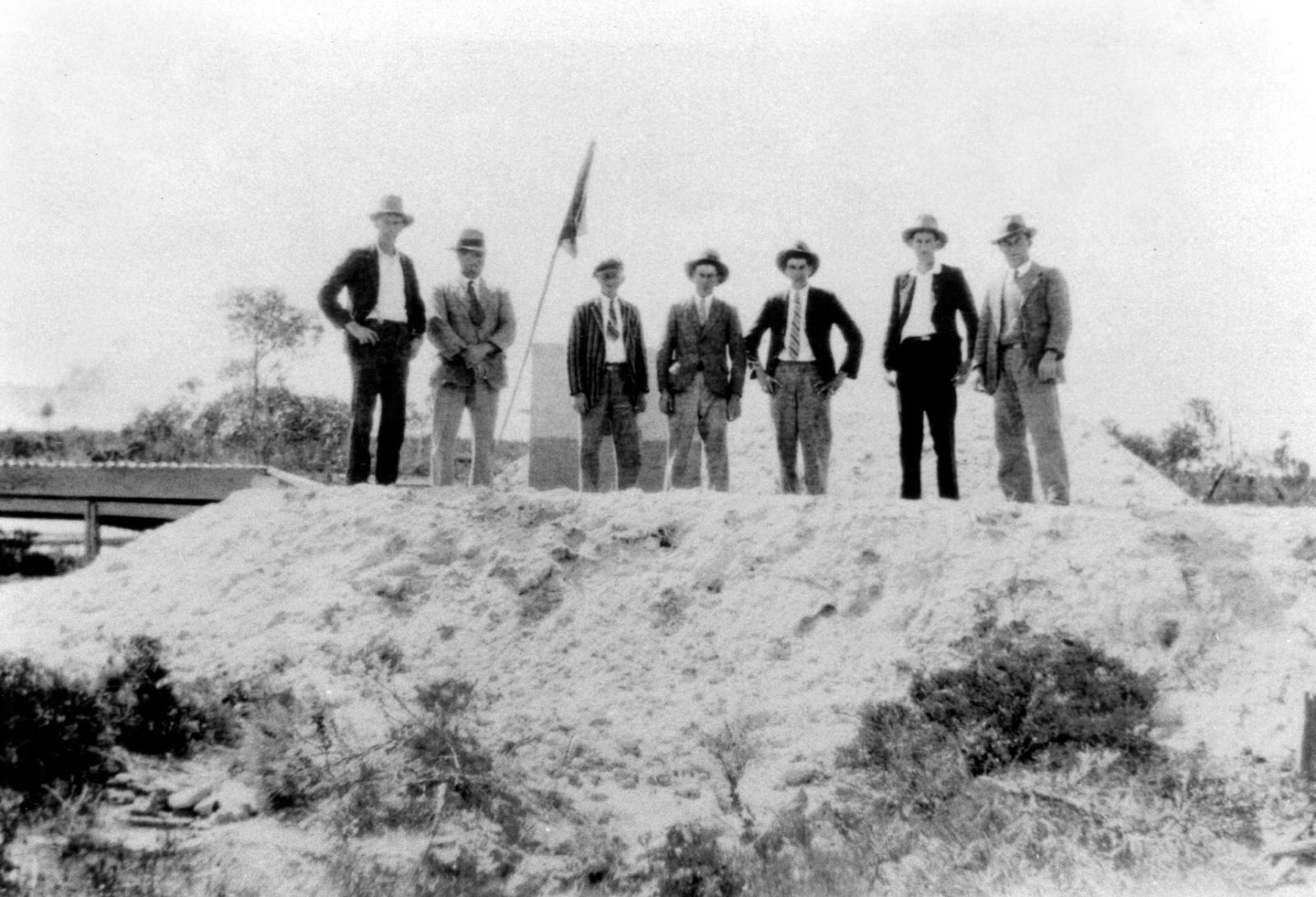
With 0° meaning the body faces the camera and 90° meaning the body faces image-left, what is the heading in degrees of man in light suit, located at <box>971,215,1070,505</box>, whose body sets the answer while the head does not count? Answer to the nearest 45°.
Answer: approximately 45°

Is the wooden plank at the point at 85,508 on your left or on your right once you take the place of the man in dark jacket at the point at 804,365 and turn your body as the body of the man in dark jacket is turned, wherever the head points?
on your right

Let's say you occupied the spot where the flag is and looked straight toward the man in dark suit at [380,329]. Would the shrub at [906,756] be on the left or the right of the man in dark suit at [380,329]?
left

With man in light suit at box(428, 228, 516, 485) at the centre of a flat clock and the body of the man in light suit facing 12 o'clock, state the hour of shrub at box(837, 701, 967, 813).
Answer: The shrub is roughly at 11 o'clock from the man in light suit.

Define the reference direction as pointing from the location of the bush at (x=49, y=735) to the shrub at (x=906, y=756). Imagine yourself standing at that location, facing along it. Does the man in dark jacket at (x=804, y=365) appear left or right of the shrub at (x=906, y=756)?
left

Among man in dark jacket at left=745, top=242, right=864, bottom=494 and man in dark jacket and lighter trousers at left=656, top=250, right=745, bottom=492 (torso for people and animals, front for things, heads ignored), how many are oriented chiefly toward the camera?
2

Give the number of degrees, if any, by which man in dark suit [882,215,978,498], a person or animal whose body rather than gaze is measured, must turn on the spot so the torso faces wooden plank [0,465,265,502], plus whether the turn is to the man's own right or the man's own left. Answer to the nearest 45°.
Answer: approximately 90° to the man's own right

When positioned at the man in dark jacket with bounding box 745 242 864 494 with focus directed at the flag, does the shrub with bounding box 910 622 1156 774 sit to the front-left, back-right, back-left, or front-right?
back-left

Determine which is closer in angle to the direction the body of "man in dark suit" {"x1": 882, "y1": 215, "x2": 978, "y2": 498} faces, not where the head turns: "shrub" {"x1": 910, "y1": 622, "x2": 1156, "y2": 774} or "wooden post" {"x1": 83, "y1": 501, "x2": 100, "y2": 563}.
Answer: the shrub

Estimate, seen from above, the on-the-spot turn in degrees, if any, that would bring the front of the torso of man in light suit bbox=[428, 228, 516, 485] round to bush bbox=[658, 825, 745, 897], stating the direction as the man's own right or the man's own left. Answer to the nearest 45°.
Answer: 0° — they already face it
